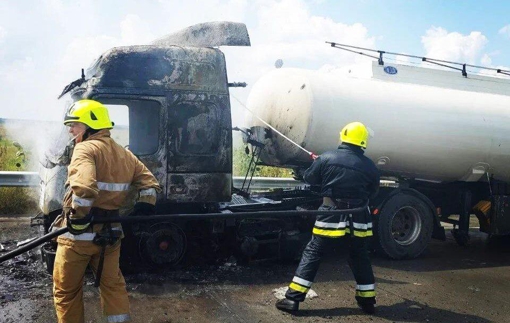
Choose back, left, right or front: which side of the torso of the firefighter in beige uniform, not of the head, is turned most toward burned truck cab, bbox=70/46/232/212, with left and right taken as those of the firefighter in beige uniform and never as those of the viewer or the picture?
right

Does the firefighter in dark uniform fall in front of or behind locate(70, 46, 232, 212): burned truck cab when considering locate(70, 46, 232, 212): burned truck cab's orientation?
behind

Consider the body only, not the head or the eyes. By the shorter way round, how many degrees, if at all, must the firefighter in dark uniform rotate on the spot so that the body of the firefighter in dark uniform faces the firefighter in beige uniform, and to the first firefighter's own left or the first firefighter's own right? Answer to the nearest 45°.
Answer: approximately 90° to the first firefighter's own left

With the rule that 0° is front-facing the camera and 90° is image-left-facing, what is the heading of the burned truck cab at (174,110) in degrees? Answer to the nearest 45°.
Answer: approximately 90°

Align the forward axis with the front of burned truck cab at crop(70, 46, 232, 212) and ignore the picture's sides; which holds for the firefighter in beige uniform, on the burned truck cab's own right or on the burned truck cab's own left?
on the burned truck cab's own left

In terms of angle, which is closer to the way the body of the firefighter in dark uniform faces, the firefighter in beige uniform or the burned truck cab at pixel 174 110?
the burned truck cab

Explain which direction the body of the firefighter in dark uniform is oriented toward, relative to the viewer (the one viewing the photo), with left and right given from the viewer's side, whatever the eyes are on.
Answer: facing away from the viewer and to the left of the viewer

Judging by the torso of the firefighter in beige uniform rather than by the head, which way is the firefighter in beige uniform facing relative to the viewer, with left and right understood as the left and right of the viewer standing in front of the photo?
facing away from the viewer and to the left of the viewer

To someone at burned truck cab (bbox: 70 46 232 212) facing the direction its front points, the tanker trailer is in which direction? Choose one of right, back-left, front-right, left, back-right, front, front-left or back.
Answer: back

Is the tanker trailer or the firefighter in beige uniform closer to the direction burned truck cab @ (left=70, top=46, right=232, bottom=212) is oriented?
the firefighter in beige uniform
